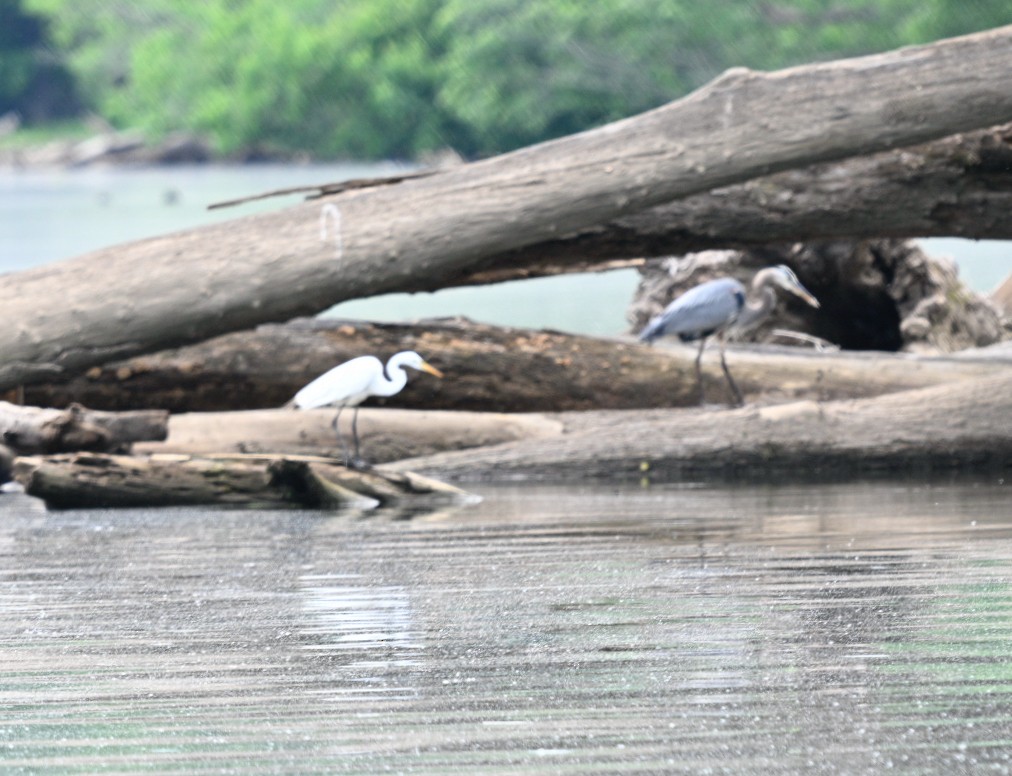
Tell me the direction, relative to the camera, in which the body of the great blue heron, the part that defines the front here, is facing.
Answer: to the viewer's right

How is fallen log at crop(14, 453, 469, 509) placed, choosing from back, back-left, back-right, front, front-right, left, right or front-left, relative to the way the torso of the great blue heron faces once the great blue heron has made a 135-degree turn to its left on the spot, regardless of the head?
left

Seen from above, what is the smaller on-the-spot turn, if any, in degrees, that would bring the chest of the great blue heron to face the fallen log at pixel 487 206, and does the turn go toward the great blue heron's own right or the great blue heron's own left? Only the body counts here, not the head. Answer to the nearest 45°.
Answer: approximately 135° to the great blue heron's own right

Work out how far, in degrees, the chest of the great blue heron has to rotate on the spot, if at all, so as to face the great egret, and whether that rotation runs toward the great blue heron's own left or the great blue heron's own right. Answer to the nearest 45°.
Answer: approximately 135° to the great blue heron's own right

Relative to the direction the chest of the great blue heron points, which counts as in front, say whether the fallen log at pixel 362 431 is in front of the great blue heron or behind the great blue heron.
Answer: behind

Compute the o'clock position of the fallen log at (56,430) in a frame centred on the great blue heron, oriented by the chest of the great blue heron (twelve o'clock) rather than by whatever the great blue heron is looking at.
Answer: The fallen log is roughly at 5 o'clock from the great blue heron.

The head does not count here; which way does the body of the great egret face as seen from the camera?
to the viewer's right

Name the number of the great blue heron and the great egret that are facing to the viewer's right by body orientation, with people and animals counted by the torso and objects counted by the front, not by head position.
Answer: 2
